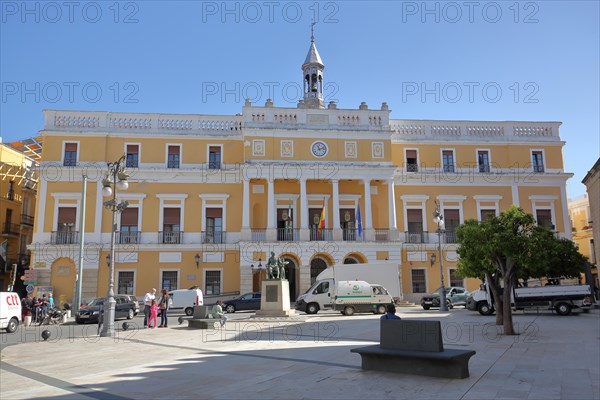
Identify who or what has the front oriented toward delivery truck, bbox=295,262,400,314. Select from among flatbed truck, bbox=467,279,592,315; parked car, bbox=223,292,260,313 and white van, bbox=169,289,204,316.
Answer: flatbed truck, bbox=467,279,592,315

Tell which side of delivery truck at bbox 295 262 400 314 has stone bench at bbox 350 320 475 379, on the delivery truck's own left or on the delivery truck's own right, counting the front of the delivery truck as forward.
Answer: on the delivery truck's own left

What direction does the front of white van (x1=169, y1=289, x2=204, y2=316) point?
to the viewer's left

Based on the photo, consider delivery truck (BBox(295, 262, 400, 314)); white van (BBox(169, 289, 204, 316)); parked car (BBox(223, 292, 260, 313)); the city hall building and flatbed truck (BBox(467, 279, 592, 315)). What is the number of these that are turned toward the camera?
1

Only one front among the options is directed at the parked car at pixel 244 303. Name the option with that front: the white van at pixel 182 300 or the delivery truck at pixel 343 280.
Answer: the delivery truck

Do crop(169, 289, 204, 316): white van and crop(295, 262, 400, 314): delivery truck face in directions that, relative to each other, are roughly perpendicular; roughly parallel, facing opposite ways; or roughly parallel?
roughly parallel

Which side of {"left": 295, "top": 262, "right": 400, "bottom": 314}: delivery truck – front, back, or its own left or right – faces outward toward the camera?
left

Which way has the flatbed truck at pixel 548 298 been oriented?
to the viewer's left

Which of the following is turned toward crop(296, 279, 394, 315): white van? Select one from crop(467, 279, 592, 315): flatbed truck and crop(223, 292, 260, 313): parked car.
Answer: the flatbed truck

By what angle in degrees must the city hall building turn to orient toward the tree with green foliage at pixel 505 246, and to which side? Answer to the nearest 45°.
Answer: approximately 45° to its left

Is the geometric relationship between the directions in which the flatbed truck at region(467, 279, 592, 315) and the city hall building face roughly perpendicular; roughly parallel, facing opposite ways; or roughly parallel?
roughly perpendicular

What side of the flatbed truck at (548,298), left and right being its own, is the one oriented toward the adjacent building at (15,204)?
front

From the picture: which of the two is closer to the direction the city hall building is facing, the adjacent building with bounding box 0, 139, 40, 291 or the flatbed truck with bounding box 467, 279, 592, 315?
the flatbed truck

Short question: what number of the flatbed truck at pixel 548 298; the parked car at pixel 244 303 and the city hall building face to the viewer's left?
2

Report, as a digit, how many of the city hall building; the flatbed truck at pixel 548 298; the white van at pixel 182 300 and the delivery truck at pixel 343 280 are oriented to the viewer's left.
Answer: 3

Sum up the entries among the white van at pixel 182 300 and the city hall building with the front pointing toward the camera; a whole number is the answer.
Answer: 1

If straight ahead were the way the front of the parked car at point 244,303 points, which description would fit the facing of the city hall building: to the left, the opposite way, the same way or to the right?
to the left

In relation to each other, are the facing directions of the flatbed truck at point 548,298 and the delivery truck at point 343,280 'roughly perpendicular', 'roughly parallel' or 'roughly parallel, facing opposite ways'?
roughly parallel

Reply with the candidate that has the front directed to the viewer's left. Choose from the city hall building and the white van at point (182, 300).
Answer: the white van

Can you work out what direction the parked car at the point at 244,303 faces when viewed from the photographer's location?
facing to the left of the viewer

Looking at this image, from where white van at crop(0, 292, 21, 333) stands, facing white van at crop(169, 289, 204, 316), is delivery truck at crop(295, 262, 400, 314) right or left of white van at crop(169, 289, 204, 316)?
right

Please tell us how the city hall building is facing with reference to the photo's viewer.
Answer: facing the viewer
